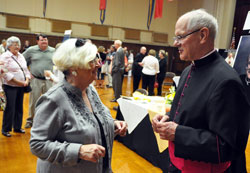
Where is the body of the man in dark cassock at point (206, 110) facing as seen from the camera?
to the viewer's left

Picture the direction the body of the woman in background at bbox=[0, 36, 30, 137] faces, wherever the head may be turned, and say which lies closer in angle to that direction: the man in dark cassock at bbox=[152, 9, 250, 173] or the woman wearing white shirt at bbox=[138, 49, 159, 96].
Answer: the man in dark cassock

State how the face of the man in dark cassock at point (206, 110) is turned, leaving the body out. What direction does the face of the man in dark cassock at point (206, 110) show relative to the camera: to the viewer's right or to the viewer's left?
to the viewer's left

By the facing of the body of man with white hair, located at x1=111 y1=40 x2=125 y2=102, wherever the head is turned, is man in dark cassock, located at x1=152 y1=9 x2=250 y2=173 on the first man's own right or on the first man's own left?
on the first man's own left

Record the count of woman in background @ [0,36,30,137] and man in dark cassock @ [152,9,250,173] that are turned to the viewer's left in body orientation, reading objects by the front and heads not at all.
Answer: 1
